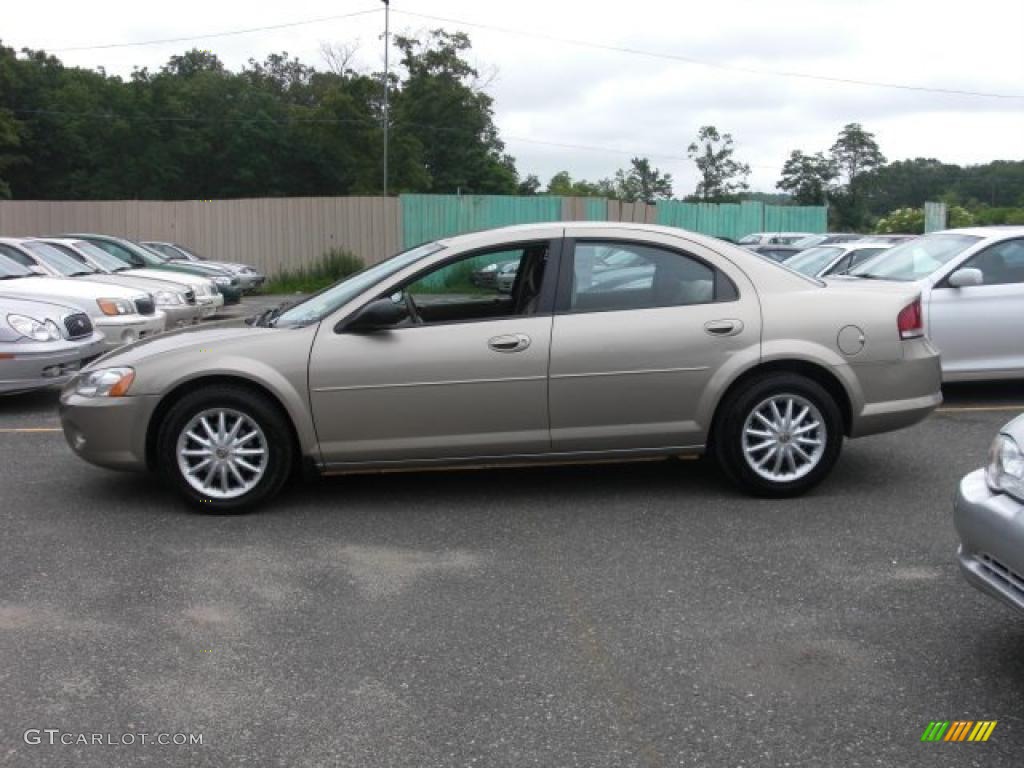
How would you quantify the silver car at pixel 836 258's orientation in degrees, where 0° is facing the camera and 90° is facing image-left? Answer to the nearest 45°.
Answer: approximately 45°

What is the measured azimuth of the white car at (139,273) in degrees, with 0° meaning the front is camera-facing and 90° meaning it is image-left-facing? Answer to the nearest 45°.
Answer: approximately 315°

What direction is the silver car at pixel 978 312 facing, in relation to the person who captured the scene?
facing the viewer and to the left of the viewer

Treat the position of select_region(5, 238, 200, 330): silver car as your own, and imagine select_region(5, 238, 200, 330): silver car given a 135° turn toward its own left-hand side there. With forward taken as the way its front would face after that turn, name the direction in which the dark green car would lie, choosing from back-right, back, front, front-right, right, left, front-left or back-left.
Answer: front

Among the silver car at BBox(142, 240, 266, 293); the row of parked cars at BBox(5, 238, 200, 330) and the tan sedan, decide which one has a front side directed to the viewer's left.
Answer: the tan sedan

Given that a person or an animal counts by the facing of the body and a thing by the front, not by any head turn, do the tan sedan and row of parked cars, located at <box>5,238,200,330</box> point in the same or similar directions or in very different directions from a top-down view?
very different directions

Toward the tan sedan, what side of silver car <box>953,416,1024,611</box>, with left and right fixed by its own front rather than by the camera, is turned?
right

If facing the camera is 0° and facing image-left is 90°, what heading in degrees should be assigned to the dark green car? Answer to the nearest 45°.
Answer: approximately 315°

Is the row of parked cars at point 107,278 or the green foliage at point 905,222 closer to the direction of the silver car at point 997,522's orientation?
the row of parked cars at point 107,278

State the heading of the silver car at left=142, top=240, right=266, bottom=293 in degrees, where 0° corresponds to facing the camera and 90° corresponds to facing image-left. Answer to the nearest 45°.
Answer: approximately 315°

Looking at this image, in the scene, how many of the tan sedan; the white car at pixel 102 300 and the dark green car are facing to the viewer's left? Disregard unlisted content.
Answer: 1
